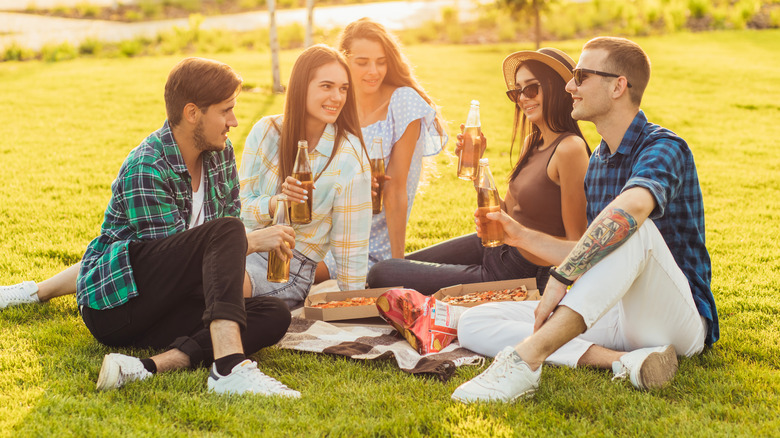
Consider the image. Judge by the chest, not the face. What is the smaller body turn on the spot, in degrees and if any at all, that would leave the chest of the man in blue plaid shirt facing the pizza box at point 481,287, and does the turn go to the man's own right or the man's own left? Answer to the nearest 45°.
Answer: approximately 45° to the man's own right

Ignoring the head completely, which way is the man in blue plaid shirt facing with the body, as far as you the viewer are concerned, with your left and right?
facing to the left of the viewer

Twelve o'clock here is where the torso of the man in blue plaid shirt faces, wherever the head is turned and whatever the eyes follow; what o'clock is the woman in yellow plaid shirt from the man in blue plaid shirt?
The woman in yellow plaid shirt is roughly at 1 o'clock from the man in blue plaid shirt.

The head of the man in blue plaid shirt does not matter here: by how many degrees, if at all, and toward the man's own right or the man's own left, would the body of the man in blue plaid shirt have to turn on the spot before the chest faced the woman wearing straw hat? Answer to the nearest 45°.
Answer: approximately 45° to the man's own right

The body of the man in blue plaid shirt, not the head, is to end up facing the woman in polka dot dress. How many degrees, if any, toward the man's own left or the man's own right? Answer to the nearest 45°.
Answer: approximately 45° to the man's own right

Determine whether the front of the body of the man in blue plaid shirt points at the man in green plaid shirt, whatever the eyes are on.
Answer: yes

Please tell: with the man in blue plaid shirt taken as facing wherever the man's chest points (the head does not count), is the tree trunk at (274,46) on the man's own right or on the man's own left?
on the man's own right

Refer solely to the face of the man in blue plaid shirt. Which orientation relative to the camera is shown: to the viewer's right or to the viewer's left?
to the viewer's left
